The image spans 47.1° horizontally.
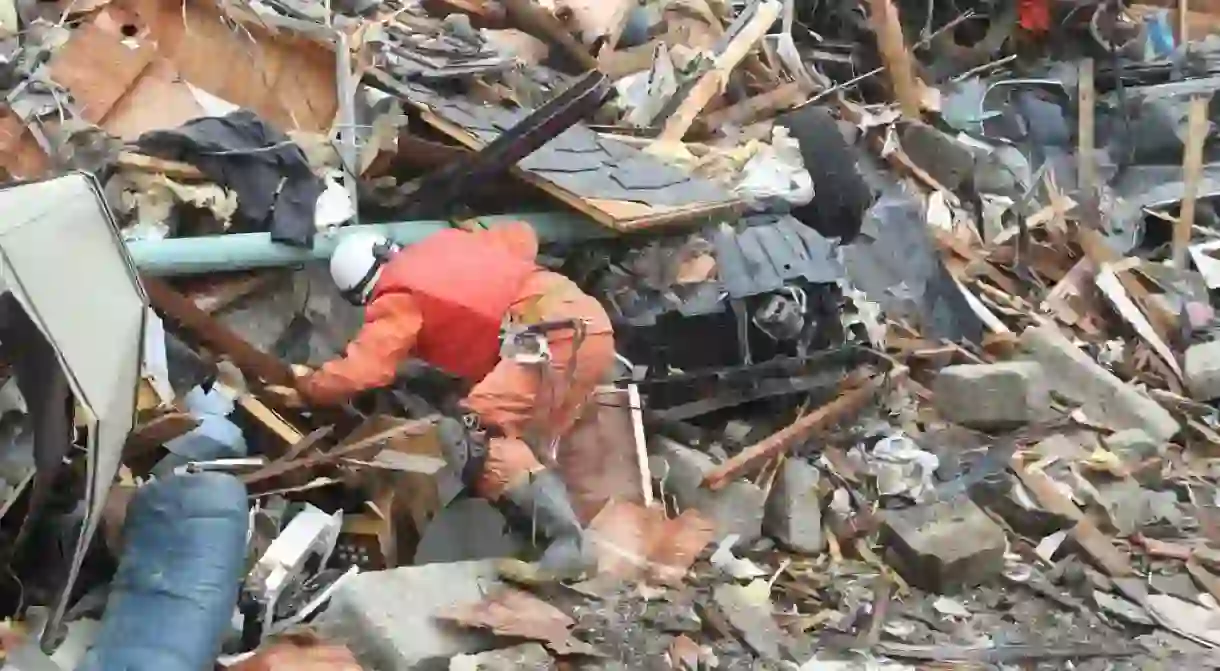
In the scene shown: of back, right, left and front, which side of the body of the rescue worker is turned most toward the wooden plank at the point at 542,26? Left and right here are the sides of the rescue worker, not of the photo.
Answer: right

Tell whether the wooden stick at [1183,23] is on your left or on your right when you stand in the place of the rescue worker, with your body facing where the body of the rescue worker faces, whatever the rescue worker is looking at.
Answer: on your right

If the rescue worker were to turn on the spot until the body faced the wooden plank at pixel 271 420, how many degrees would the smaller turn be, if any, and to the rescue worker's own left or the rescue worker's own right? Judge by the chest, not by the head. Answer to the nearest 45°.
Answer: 0° — they already face it

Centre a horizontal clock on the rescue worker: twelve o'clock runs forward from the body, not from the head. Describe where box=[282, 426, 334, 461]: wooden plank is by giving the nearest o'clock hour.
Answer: The wooden plank is roughly at 11 o'clock from the rescue worker.

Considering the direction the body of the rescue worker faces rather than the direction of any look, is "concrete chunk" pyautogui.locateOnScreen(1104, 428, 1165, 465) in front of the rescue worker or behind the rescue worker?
behind

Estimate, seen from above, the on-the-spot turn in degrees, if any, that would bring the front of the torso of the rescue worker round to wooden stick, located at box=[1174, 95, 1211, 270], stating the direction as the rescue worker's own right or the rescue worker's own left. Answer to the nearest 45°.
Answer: approximately 135° to the rescue worker's own right

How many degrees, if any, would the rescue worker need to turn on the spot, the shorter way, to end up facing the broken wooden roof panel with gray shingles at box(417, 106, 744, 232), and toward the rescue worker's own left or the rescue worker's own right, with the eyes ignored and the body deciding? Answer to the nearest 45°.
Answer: approximately 135° to the rescue worker's own right

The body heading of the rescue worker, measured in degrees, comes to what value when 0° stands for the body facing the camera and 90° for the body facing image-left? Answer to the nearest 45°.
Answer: approximately 90°

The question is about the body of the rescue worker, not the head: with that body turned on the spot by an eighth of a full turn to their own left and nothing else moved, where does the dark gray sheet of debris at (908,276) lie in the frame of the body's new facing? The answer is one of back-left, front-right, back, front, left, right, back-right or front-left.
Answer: back

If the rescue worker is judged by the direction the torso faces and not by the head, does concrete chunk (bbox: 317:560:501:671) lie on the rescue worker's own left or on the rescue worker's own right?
on the rescue worker's own left

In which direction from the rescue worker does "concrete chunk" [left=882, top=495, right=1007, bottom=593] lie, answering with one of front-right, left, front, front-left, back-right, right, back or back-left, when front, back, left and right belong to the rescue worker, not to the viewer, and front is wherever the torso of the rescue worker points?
back

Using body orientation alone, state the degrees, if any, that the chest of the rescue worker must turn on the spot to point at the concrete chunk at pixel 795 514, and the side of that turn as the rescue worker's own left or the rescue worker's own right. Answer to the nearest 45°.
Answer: approximately 180°

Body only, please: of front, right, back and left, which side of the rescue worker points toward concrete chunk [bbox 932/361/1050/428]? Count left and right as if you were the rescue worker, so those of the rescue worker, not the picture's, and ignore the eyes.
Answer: back
